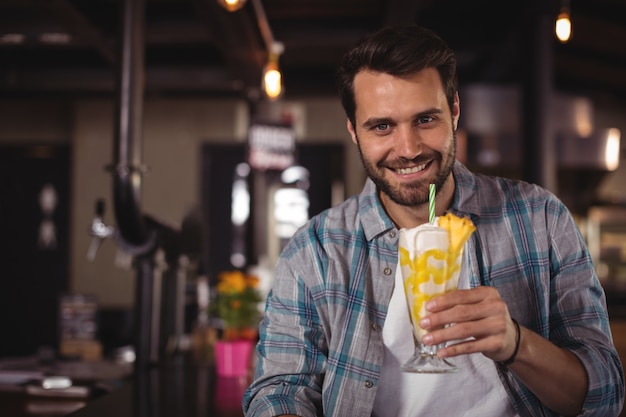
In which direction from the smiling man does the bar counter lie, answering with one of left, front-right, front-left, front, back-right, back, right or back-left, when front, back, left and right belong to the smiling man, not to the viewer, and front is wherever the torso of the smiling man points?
back-right

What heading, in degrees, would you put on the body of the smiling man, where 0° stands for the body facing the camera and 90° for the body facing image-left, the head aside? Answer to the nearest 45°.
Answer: approximately 0°

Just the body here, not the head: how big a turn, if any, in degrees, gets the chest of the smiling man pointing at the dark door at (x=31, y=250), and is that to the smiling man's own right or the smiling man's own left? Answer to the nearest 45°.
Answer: approximately 135° to the smiling man's own right

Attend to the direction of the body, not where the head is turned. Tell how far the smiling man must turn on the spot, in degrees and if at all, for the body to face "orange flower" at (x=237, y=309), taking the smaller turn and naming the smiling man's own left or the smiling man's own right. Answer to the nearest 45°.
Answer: approximately 135° to the smiling man's own right

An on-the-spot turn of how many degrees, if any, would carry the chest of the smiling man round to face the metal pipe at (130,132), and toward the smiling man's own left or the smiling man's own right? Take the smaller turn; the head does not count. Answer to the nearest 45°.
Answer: approximately 135° to the smiling man's own right
